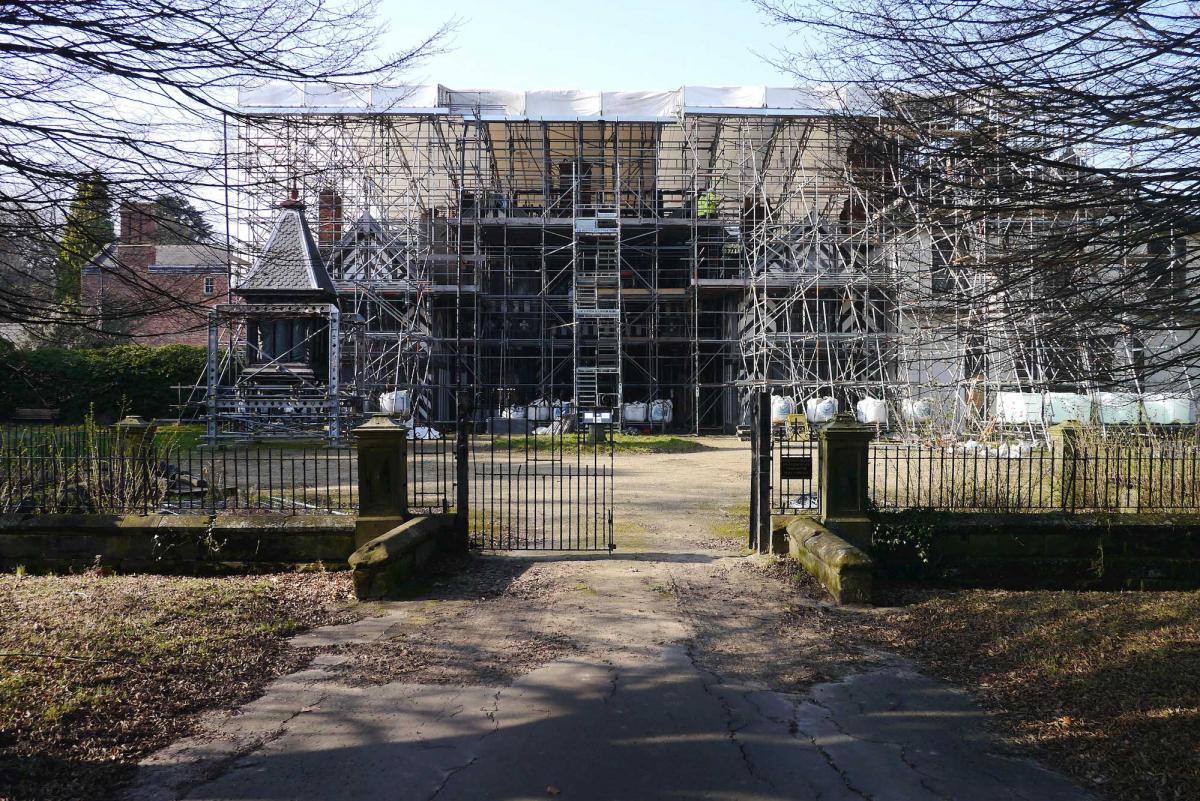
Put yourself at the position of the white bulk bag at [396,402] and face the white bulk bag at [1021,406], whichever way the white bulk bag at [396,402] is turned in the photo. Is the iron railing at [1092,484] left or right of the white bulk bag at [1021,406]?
right

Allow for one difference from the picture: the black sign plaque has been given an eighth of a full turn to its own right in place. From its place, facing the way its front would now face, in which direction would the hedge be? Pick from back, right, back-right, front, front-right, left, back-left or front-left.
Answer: right

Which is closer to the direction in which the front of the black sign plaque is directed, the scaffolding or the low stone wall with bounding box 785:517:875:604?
the low stone wall

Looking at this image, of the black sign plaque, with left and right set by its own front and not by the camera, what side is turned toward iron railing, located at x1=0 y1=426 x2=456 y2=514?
right

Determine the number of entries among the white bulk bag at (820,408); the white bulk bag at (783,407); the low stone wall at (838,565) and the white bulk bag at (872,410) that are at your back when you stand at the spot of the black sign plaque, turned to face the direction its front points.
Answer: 3

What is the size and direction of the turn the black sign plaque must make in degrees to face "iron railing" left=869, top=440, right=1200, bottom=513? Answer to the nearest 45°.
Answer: approximately 90° to its left

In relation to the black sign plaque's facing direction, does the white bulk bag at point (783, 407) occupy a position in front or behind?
behind

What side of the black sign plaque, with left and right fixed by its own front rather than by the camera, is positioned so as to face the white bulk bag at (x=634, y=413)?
back

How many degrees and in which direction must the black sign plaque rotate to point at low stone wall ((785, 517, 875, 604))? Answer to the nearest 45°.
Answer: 0° — it already faces it

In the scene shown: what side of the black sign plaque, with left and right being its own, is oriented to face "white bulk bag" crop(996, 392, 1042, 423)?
back

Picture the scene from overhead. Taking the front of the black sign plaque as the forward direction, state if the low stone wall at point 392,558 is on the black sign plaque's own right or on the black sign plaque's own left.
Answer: on the black sign plaque's own right

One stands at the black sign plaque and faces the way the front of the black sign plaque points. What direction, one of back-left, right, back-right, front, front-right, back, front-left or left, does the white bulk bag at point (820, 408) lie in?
back

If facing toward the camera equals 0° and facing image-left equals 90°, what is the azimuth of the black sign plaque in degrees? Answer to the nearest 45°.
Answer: approximately 0°

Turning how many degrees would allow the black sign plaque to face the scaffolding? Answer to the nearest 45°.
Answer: approximately 180°
